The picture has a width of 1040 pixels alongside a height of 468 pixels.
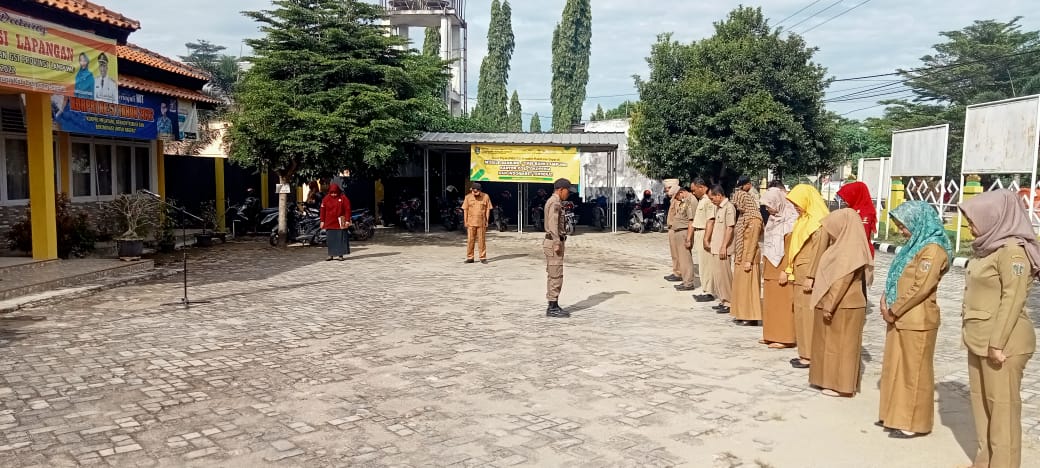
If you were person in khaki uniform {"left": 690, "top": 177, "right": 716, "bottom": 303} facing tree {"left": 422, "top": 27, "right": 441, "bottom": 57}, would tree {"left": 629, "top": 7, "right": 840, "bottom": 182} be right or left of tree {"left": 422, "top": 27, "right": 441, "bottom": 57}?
right

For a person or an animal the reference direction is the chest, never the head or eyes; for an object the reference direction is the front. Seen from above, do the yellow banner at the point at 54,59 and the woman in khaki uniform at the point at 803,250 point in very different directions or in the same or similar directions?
very different directions

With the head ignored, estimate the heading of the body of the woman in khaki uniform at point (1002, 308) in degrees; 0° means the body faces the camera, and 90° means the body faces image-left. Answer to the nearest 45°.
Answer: approximately 90°

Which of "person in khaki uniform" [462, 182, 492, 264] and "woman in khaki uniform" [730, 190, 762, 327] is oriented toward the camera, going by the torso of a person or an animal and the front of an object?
the person in khaki uniform

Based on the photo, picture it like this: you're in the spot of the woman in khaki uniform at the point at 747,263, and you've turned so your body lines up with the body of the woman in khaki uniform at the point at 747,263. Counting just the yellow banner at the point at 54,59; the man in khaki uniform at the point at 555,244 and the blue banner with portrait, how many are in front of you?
3

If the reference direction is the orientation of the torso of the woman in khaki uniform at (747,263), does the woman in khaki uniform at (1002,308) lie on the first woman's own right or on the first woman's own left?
on the first woman's own left

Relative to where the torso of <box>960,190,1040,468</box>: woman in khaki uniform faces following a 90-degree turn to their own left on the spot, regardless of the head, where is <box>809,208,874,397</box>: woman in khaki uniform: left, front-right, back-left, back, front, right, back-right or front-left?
back-right

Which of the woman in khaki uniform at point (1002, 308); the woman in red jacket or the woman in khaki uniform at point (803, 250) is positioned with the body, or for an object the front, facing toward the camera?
the woman in red jacket

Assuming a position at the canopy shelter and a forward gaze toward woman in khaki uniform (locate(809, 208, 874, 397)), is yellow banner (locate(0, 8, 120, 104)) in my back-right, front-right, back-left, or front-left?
front-right

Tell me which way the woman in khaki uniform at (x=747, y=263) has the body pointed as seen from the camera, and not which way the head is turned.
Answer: to the viewer's left

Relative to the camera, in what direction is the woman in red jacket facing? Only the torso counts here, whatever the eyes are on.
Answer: toward the camera

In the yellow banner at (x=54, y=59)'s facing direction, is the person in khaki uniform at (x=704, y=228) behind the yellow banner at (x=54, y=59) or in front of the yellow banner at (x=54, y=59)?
in front

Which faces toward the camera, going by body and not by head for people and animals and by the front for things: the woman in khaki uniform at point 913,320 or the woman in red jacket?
the woman in red jacket

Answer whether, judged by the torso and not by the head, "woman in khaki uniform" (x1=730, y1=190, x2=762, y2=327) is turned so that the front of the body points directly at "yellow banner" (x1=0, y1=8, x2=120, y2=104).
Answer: yes

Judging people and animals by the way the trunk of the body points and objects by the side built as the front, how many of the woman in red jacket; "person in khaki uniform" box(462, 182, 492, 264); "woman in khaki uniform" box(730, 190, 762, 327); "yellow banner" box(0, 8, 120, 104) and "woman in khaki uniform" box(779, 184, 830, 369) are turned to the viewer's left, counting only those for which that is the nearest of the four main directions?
2
